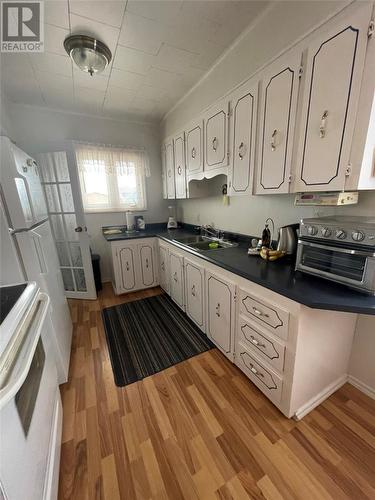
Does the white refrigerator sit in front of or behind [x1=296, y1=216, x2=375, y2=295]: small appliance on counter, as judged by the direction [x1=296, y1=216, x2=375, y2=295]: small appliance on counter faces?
in front

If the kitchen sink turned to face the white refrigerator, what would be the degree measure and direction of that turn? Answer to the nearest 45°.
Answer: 0° — it already faces it

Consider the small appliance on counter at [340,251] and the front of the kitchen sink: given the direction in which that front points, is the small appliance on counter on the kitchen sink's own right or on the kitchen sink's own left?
on the kitchen sink's own left

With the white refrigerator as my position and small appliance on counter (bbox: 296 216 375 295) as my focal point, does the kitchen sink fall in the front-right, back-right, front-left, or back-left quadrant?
front-left

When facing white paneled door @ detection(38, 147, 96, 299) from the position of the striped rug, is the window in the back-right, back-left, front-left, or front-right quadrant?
front-right

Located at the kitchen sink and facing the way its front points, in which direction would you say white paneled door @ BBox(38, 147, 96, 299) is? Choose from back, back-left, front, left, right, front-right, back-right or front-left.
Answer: front-right

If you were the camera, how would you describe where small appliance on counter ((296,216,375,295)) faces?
facing the viewer and to the left of the viewer

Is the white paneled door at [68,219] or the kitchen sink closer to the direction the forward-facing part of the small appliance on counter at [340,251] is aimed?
the white paneled door

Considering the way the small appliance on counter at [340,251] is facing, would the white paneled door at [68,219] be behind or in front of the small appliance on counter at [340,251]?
in front

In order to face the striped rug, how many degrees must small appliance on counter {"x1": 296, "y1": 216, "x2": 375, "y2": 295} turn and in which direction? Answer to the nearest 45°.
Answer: approximately 45° to its right

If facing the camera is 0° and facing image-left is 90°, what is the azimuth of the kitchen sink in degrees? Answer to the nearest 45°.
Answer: approximately 45°

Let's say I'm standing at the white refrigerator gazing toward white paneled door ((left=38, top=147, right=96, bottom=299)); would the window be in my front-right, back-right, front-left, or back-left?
front-right

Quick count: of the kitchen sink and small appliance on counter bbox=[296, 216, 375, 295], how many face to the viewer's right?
0
